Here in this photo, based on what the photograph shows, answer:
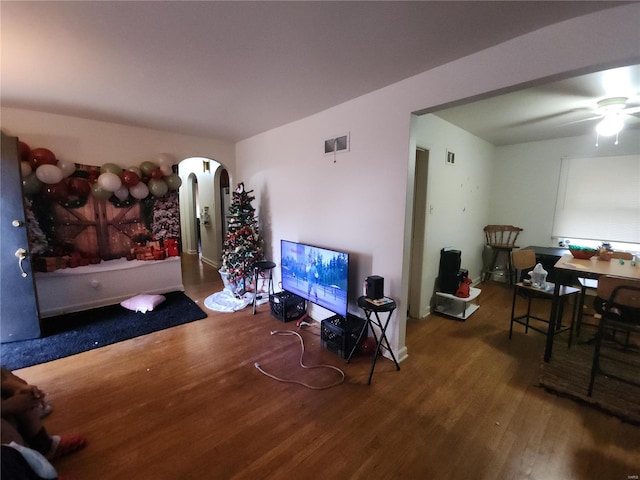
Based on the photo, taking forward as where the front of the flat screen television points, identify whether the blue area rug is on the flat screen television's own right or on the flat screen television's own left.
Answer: on the flat screen television's own right

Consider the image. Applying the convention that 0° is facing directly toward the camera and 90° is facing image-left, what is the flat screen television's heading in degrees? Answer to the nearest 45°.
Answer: approximately 45°

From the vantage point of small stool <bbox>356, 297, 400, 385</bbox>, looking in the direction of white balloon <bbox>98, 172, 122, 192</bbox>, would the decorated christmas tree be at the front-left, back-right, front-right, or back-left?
front-right

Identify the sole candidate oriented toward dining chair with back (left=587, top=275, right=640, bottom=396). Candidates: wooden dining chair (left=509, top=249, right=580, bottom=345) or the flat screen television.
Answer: the wooden dining chair

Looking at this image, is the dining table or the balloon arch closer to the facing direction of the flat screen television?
the balloon arch

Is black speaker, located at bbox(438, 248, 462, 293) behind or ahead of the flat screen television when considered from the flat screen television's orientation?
behind
